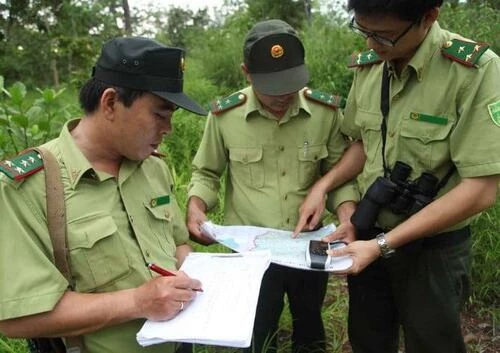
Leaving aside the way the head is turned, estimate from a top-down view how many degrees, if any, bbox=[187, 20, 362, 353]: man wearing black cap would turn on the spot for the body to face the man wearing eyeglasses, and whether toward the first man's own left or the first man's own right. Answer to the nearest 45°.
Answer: approximately 45° to the first man's own left

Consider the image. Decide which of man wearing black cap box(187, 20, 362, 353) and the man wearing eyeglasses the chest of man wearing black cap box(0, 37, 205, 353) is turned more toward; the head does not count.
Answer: the man wearing eyeglasses

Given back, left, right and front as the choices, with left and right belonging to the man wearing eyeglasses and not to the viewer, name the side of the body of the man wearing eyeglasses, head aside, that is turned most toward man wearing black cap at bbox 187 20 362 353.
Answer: right

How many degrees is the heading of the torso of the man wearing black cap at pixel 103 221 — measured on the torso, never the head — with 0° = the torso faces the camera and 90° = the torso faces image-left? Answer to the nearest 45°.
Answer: approximately 315°

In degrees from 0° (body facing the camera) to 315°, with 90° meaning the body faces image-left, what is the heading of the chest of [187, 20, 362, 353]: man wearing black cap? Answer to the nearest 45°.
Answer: approximately 0°

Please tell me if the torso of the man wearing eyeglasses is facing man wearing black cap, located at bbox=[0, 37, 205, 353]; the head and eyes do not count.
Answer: yes

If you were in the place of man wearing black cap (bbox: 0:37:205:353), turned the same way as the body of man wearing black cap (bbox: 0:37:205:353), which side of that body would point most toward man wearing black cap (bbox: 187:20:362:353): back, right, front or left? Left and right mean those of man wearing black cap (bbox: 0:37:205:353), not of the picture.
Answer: left

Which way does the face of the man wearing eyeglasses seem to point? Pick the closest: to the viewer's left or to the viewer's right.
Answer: to the viewer's left

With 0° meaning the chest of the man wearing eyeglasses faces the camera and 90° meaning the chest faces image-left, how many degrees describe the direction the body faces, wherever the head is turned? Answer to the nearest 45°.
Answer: approximately 45°
